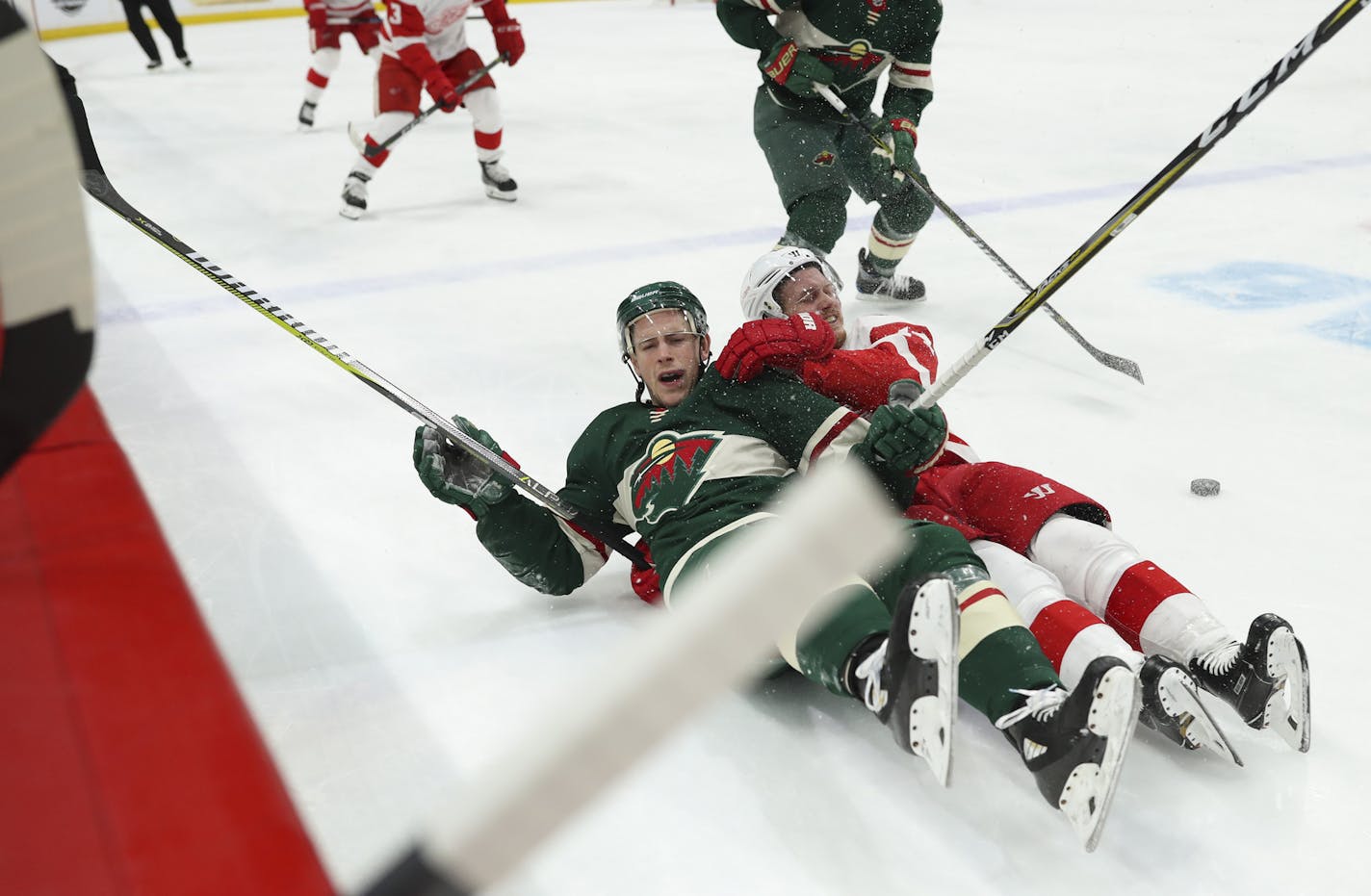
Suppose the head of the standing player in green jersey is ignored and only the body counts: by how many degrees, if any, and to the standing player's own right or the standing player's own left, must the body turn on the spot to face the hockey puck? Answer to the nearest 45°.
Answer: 0° — they already face it

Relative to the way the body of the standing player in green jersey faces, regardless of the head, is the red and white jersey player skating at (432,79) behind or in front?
behind

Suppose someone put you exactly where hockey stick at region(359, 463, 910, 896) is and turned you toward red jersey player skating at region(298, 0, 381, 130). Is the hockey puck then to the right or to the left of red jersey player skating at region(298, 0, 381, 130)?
right

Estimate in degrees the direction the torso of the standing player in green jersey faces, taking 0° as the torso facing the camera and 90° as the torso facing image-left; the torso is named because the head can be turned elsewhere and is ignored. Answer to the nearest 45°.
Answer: approximately 315°
